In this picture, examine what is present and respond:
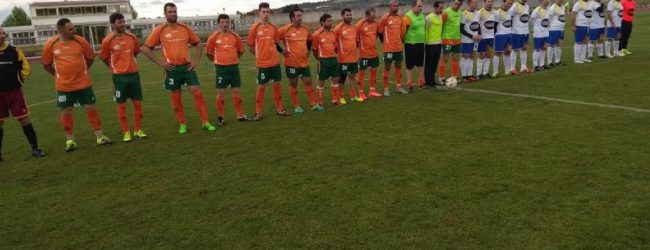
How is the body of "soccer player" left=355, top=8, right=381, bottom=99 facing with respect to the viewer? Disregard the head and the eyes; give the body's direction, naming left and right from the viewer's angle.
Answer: facing the viewer and to the right of the viewer

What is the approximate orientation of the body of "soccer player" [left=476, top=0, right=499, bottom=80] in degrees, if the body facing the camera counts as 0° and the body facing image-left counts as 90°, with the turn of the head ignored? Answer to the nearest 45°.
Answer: approximately 315°

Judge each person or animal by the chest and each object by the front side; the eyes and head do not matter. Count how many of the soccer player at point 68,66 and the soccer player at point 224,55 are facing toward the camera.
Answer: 2

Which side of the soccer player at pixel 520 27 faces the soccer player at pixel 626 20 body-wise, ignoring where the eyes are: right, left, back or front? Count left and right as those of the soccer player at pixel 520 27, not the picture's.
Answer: left

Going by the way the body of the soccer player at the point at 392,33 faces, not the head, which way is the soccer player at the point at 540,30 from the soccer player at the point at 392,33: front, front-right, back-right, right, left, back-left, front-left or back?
left

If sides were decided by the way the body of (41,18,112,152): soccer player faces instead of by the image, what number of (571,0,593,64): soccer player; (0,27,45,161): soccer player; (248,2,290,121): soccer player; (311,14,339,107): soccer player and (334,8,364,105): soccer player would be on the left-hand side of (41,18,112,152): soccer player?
4

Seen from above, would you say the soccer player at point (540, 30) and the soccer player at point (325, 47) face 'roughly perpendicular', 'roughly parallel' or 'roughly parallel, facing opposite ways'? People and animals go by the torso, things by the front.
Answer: roughly parallel

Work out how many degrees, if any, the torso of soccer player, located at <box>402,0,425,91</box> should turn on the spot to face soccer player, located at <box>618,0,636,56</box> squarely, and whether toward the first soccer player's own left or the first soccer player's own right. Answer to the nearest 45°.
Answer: approximately 90° to the first soccer player's own left

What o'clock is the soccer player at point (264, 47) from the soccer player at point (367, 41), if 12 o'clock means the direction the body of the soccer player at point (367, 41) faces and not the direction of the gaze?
the soccer player at point (264, 47) is roughly at 3 o'clock from the soccer player at point (367, 41).

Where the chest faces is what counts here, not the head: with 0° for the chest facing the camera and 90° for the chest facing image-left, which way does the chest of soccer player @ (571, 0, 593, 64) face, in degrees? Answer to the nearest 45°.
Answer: approximately 315°

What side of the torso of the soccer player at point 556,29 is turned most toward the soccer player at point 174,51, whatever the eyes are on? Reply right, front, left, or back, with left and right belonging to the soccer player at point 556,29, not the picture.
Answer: right

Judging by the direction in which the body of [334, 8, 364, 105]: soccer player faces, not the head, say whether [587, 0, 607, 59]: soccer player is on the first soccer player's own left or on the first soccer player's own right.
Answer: on the first soccer player's own left

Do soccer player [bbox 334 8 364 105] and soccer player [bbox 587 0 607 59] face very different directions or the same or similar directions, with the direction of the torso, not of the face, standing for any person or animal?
same or similar directions

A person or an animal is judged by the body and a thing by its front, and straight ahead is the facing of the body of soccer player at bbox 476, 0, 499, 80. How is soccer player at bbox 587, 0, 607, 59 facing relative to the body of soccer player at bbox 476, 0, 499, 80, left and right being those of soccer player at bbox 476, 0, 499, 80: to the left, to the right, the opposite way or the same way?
the same way

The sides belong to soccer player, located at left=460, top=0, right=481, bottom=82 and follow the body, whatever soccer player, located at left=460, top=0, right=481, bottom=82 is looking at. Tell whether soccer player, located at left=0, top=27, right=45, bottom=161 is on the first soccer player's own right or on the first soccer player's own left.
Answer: on the first soccer player's own right

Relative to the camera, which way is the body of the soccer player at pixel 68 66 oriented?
toward the camera
